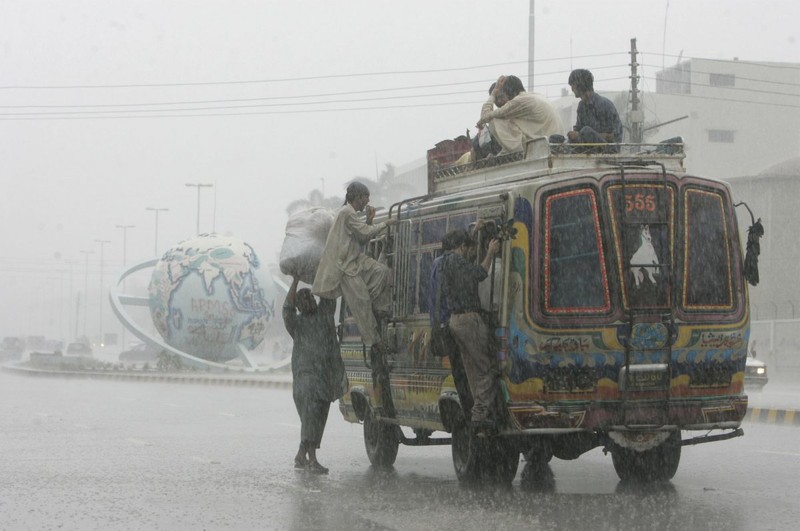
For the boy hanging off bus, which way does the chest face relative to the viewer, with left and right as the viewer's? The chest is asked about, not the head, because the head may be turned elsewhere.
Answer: facing away from the viewer and to the right of the viewer

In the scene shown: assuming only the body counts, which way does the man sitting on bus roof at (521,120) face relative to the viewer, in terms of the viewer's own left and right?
facing to the left of the viewer

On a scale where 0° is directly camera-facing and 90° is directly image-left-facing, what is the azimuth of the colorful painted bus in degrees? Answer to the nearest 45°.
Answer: approximately 135°
